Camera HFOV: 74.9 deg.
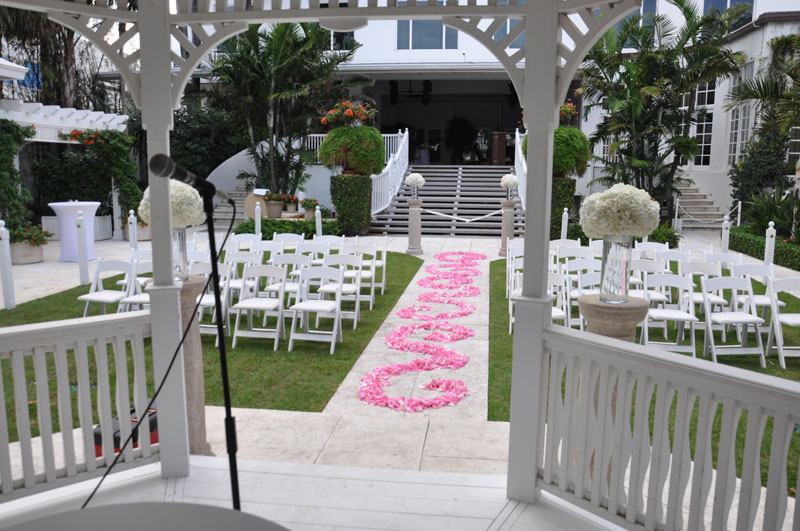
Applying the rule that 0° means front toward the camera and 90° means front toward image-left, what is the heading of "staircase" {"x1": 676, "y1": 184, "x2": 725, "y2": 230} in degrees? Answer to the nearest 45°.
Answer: approximately 0°

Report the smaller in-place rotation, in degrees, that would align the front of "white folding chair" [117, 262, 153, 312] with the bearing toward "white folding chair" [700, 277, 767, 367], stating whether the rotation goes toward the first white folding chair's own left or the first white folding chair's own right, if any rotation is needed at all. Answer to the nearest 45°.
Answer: approximately 90° to the first white folding chair's own left

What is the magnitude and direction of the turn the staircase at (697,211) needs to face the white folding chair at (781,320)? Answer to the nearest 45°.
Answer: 0° — it already faces it

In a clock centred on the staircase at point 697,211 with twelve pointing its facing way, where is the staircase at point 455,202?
the staircase at point 455,202 is roughly at 2 o'clock from the staircase at point 697,211.

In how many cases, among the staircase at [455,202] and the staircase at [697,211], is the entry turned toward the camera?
2

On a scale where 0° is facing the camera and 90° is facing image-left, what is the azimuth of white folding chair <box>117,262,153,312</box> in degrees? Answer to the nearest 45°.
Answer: approximately 45°

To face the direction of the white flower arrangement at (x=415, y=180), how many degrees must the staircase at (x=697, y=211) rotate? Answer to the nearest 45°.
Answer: approximately 45° to its right

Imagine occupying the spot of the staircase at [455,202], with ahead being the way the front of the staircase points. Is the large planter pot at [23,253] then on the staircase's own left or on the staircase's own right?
on the staircase's own right
